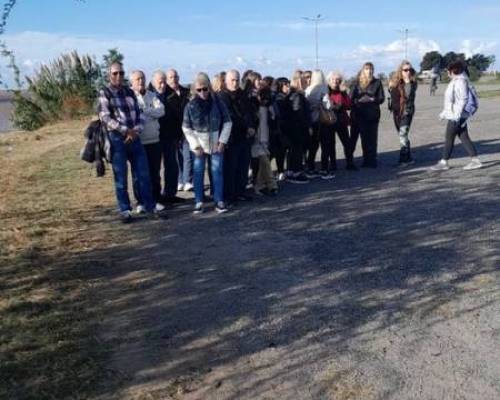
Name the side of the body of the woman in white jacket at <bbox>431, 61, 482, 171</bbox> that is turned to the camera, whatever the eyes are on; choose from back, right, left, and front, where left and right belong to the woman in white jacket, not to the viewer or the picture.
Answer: left

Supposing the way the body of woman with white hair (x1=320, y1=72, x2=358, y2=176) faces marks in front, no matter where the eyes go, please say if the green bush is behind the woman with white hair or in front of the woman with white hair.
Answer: behind

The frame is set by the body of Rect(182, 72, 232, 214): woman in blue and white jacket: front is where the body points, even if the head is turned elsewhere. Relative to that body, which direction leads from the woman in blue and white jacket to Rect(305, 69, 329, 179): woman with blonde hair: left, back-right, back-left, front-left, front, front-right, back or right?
back-left

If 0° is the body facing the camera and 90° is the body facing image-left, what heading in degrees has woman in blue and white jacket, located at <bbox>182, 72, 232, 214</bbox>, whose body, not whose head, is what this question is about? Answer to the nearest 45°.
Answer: approximately 0°

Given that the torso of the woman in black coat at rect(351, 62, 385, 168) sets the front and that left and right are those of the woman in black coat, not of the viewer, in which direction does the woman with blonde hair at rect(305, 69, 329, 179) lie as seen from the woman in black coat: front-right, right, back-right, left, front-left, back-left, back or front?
front-right

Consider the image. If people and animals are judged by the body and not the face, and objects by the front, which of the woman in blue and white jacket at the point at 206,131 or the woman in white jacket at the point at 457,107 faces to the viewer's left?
the woman in white jacket at the point at 457,107

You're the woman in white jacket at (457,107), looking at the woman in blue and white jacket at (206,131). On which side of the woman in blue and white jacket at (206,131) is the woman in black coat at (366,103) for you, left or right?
right

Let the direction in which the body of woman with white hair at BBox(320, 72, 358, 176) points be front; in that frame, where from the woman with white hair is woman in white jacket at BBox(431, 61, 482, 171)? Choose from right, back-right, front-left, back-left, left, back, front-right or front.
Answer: left

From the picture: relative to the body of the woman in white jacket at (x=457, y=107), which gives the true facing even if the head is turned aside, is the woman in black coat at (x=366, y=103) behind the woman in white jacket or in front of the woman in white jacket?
in front

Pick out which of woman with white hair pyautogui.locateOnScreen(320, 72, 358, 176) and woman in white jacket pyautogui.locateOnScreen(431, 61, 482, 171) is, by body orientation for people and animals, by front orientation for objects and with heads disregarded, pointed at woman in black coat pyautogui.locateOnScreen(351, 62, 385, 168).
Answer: the woman in white jacket
